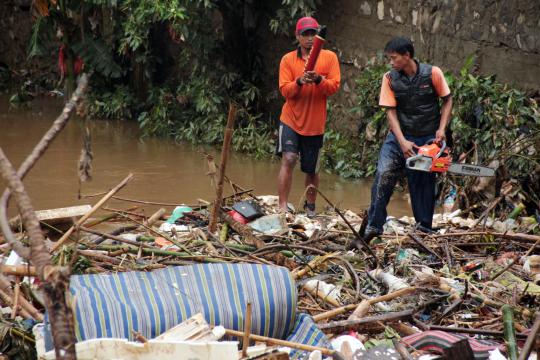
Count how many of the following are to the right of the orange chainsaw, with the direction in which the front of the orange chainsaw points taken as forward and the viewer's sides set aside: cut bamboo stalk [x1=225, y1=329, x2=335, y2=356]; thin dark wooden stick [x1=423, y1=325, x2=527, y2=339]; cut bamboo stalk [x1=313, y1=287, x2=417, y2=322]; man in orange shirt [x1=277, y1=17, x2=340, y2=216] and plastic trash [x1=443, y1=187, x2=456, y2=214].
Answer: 3

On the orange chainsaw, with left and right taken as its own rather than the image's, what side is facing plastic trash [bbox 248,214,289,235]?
back

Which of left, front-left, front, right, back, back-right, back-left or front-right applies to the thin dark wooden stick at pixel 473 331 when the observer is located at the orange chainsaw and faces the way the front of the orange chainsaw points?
right

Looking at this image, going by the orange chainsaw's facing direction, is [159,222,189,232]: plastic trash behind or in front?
behind

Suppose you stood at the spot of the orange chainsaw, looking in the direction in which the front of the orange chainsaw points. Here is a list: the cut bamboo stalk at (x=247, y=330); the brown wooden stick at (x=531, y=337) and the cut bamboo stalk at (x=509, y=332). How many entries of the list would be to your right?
3

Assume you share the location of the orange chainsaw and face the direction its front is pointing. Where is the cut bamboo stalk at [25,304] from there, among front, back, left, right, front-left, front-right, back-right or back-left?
back-right

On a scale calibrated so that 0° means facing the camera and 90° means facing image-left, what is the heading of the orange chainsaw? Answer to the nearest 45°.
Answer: approximately 270°

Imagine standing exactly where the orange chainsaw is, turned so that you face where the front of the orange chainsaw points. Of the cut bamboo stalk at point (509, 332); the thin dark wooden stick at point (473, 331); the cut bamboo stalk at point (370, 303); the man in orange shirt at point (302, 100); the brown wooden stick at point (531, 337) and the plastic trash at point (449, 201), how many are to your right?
4

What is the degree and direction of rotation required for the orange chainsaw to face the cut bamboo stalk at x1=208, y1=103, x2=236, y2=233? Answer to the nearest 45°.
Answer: approximately 135° to its right

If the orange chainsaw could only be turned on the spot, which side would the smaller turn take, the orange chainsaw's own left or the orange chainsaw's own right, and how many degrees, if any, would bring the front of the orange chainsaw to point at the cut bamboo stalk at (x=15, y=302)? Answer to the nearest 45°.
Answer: approximately 135° to the orange chainsaw's own right

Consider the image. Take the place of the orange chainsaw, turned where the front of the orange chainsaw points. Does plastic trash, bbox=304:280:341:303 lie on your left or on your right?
on your right

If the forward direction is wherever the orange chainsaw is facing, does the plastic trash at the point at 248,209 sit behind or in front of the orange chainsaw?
behind

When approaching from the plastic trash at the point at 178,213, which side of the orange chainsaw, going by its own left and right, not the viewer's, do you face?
back

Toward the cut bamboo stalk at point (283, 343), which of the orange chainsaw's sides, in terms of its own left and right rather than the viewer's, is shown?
right

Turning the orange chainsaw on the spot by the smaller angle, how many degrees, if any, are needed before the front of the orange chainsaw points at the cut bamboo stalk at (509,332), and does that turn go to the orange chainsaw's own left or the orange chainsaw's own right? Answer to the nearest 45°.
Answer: approximately 90° to the orange chainsaw's own right

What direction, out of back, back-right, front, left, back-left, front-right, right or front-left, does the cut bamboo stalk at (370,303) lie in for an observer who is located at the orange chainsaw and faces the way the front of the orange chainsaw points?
right

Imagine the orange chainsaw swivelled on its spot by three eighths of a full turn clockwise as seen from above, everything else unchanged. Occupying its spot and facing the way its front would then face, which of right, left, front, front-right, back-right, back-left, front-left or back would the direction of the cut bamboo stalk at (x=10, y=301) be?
front
